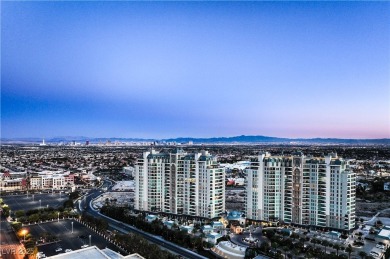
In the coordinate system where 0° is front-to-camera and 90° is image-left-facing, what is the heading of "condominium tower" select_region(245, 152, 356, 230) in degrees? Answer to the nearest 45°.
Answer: approximately 45°

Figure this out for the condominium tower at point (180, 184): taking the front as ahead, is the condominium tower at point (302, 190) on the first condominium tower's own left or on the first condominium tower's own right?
on the first condominium tower's own left

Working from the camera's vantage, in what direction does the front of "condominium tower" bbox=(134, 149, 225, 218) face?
facing the viewer and to the left of the viewer

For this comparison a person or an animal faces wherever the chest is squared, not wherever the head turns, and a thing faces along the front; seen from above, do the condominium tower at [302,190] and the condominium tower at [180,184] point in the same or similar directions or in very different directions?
same or similar directions

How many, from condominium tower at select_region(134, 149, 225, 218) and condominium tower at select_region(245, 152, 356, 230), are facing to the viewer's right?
0

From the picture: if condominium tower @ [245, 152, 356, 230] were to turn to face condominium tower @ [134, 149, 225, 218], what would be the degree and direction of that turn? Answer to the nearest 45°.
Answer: approximately 45° to its right
